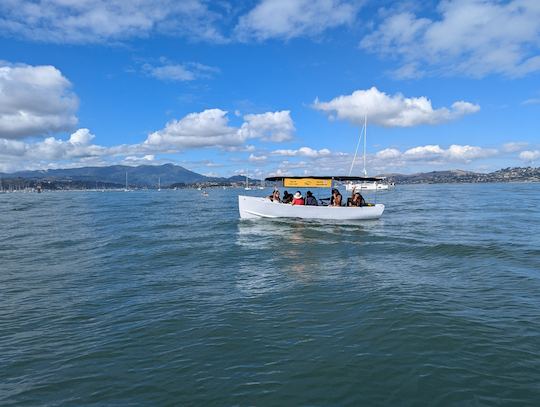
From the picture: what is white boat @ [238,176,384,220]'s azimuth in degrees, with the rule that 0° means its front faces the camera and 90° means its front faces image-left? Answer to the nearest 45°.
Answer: approximately 90°
